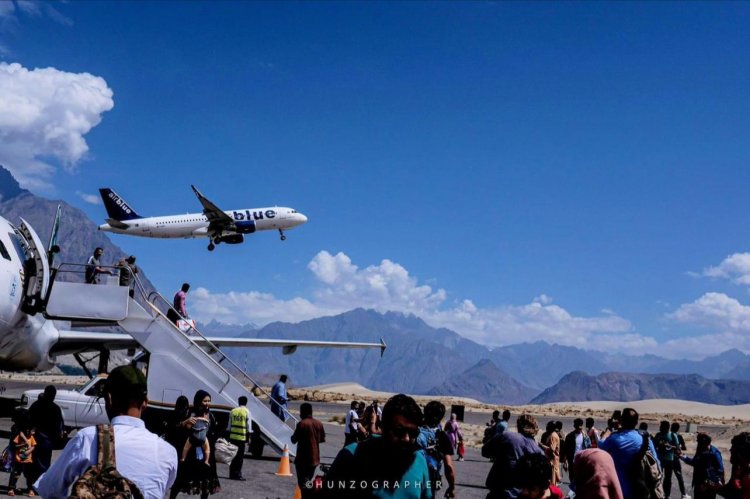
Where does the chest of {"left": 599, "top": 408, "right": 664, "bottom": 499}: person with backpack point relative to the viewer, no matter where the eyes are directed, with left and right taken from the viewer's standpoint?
facing away from the viewer

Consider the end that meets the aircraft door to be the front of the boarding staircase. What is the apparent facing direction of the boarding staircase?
to the viewer's left

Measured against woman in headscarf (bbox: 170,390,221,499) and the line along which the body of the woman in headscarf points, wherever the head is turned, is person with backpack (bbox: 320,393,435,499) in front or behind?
in front

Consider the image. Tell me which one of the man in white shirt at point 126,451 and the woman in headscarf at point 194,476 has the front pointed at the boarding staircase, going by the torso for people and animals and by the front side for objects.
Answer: the man in white shirt

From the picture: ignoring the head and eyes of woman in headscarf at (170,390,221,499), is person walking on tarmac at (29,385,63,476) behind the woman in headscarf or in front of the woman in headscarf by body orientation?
behind

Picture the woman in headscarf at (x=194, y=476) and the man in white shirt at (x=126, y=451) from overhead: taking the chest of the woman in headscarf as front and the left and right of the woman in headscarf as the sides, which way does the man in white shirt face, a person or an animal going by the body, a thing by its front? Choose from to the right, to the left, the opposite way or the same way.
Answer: the opposite way

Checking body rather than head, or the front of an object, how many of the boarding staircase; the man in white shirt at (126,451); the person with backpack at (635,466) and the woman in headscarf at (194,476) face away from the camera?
2

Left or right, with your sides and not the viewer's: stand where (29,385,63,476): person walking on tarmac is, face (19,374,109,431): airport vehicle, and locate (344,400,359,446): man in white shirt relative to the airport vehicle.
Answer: right

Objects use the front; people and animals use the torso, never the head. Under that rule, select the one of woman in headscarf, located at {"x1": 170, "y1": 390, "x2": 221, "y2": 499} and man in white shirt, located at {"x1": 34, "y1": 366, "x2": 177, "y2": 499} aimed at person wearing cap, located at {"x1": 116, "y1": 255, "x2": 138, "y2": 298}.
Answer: the man in white shirt

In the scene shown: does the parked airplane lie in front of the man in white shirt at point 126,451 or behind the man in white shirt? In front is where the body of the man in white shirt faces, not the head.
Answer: in front

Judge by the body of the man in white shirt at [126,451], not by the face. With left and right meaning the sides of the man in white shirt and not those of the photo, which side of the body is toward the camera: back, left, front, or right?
back

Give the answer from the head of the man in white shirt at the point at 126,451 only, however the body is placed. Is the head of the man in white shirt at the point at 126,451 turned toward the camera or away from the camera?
away from the camera
